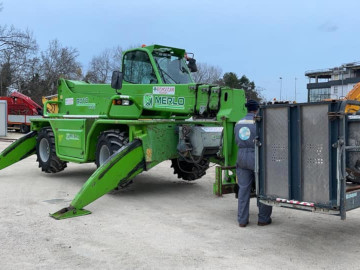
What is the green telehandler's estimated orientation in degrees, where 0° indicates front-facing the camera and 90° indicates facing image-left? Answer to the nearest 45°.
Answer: approximately 315°

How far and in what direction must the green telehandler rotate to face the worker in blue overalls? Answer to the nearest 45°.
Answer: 0° — it already faces them

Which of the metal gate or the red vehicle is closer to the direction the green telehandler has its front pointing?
the metal gate

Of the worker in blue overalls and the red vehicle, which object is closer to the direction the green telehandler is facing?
the worker in blue overalls

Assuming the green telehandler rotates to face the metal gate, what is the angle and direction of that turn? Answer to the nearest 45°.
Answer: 0° — it already faces it

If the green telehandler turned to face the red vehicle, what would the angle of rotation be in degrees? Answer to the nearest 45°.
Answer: approximately 135° to its left
